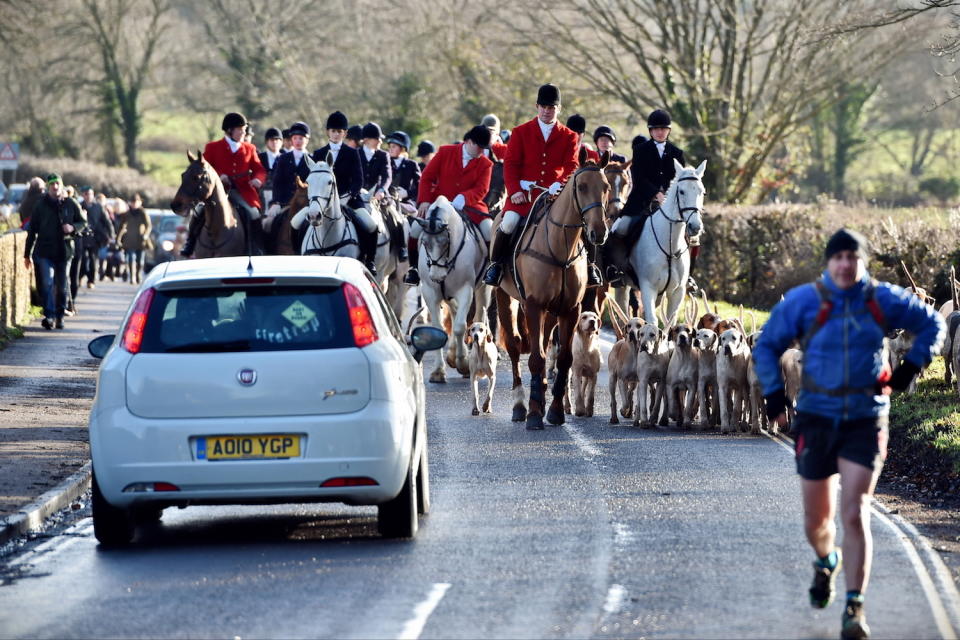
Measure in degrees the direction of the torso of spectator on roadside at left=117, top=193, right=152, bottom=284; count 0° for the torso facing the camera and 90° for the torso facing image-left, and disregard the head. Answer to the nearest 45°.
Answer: approximately 0°

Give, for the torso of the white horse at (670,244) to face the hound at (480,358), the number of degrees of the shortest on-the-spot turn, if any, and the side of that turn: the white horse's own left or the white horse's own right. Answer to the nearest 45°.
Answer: approximately 90° to the white horse's own right

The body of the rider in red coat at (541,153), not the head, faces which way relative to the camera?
toward the camera

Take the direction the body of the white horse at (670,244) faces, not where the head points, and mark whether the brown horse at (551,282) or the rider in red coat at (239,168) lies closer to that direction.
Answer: the brown horse

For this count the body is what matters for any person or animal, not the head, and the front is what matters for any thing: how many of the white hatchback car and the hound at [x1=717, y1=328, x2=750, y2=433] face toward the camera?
1

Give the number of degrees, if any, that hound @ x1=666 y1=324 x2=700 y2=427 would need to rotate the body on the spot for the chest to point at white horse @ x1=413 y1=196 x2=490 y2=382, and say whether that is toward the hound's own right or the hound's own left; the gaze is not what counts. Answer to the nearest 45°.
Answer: approximately 135° to the hound's own right

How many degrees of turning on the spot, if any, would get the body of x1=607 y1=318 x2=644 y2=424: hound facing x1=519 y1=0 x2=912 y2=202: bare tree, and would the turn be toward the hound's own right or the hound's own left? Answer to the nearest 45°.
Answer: approximately 180°

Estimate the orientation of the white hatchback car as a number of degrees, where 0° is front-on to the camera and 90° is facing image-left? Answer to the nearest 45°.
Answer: approximately 180°

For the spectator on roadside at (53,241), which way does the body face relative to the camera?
toward the camera

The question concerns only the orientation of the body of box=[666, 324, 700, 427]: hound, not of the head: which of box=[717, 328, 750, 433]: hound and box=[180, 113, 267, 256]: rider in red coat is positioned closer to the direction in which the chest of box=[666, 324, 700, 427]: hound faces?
the hound
